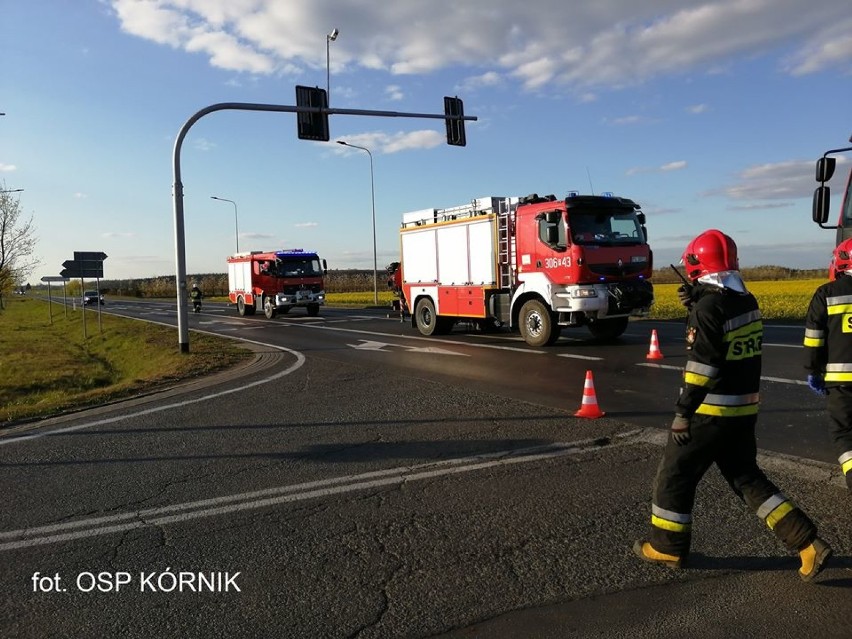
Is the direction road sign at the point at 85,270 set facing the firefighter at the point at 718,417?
no

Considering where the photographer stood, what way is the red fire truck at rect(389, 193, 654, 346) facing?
facing the viewer and to the right of the viewer

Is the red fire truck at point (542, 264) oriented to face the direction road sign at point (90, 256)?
no

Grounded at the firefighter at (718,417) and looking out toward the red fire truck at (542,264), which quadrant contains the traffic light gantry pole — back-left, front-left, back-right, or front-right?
front-left

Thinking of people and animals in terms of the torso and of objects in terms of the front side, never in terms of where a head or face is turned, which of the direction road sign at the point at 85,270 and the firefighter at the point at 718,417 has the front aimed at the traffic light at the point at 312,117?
the firefighter
